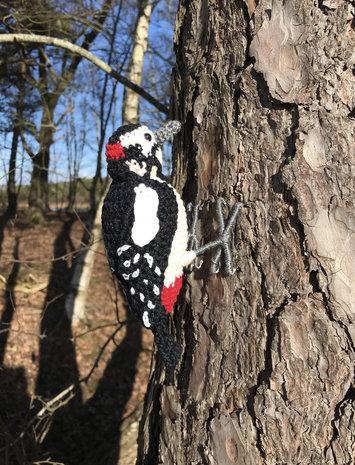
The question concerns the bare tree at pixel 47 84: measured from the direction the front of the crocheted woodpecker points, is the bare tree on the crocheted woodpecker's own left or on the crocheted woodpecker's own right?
on the crocheted woodpecker's own left

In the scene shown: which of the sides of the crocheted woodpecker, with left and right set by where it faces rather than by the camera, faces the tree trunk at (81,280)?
left

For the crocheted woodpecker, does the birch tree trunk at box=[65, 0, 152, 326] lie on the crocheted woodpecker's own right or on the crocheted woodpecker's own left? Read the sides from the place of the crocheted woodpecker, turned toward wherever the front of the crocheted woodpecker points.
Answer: on the crocheted woodpecker's own left

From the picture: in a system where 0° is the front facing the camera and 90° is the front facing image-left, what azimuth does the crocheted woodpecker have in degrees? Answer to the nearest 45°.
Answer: approximately 270°

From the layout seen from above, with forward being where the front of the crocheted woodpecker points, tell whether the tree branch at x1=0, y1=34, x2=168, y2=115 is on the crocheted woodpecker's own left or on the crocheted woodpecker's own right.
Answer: on the crocheted woodpecker's own left
